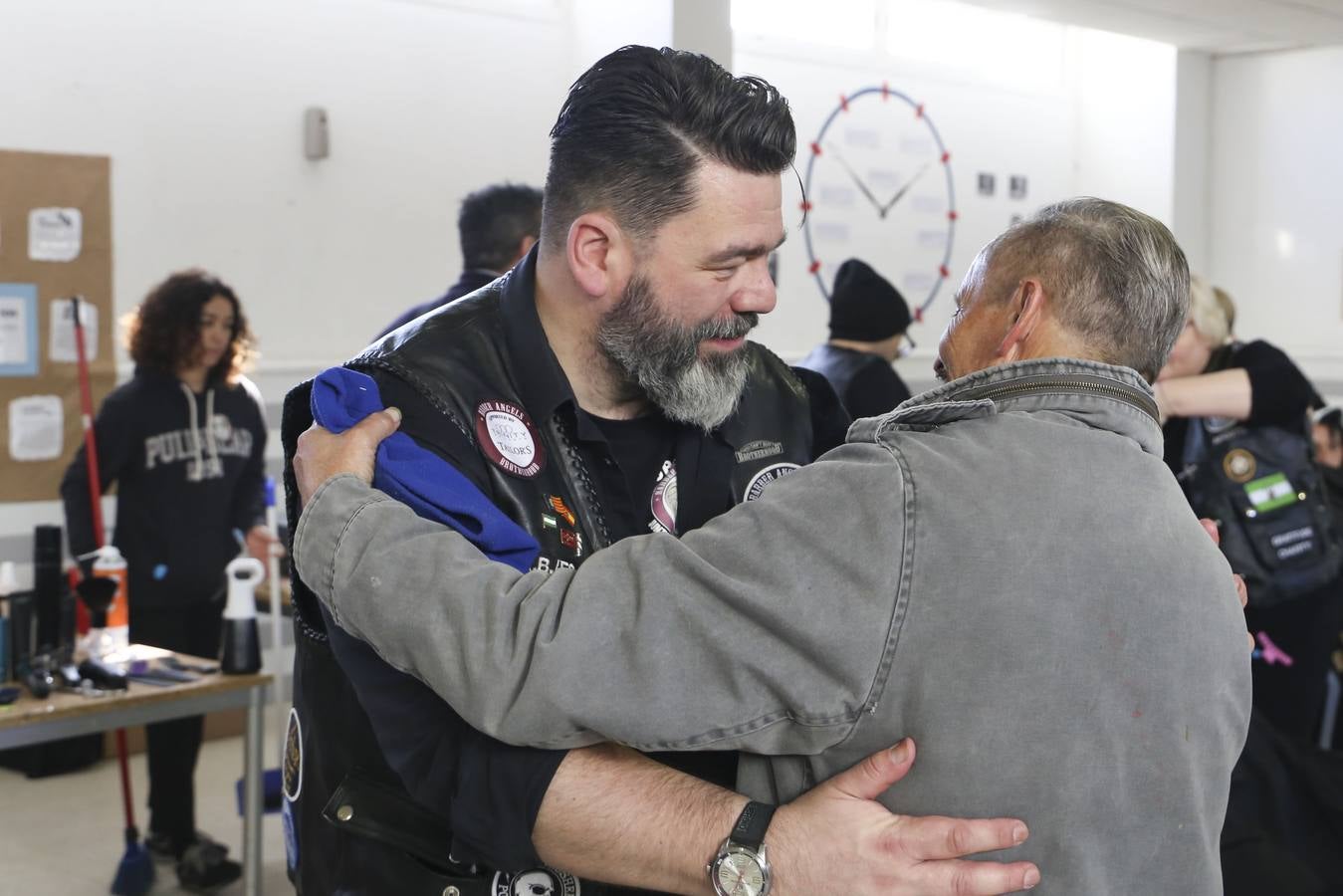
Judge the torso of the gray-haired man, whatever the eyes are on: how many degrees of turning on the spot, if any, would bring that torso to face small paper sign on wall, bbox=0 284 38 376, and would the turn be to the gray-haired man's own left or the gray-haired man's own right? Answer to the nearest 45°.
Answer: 0° — they already face it

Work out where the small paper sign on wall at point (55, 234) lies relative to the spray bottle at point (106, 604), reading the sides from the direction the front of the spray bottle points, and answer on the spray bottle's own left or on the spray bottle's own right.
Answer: on the spray bottle's own right

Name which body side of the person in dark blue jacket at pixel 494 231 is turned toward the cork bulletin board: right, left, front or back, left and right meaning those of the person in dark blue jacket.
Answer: left

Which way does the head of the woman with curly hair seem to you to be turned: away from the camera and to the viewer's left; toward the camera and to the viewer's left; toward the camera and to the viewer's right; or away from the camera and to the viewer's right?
toward the camera and to the viewer's right

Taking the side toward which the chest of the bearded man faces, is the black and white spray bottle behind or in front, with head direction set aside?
behind

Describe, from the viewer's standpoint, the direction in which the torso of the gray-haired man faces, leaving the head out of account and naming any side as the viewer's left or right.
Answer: facing away from the viewer and to the left of the viewer

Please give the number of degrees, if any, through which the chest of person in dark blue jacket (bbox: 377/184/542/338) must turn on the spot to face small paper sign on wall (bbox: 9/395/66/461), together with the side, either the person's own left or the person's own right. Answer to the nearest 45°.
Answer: approximately 90° to the person's own left

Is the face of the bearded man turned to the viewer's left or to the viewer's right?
to the viewer's right
